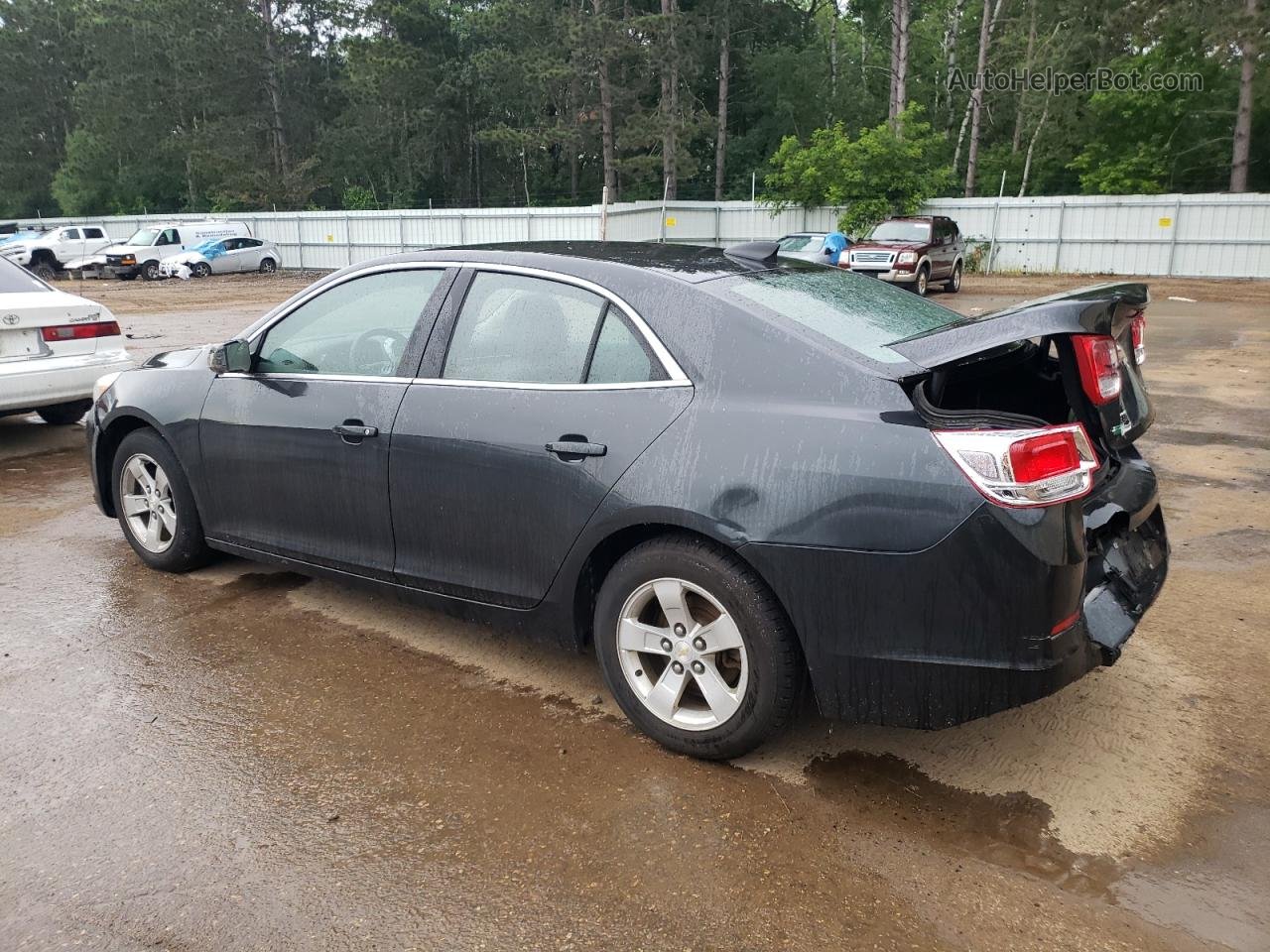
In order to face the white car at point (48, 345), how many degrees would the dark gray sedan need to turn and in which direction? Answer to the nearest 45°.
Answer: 0° — it already faces it

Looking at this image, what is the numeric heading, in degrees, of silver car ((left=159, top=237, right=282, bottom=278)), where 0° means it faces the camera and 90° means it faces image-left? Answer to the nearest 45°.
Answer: approximately 45°

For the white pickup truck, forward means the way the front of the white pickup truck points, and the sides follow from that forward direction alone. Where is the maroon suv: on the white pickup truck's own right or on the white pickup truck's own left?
on the white pickup truck's own left

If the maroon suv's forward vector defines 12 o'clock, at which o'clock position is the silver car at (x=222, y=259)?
The silver car is roughly at 2 o'clock from the maroon suv.

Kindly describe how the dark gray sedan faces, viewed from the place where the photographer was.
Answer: facing away from the viewer and to the left of the viewer

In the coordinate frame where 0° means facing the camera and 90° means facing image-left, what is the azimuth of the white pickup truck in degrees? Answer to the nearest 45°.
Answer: approximately 45°

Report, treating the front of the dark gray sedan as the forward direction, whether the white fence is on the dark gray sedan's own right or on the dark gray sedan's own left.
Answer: on the dark gray sedan's own right

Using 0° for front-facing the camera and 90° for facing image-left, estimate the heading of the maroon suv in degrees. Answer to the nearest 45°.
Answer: approximately 45°

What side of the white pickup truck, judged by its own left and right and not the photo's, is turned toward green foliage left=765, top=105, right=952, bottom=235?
left
